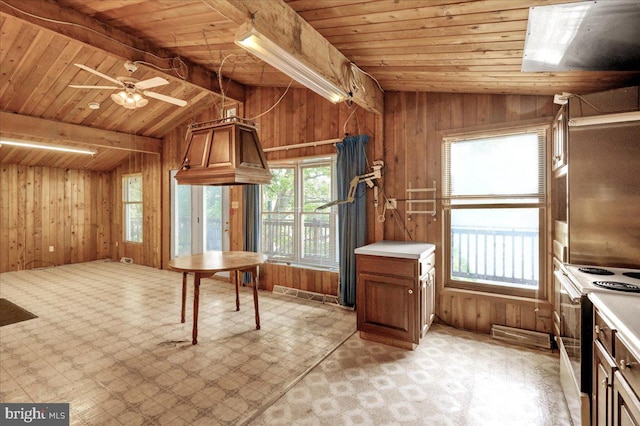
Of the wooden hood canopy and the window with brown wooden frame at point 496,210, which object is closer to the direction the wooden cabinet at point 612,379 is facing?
the wooden hood canopy

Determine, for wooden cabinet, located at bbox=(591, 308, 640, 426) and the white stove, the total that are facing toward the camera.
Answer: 0

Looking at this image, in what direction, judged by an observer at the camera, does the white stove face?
facing to the left of the viewer

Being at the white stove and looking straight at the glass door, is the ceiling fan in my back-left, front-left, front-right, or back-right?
front-left

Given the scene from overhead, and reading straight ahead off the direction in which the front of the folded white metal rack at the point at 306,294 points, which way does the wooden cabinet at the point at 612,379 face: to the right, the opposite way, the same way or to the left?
to the right

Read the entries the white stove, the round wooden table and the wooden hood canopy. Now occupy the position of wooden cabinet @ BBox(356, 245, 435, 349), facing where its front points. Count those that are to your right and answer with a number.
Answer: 2

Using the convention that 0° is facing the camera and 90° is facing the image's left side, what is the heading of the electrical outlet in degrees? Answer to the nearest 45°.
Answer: approximately 0°

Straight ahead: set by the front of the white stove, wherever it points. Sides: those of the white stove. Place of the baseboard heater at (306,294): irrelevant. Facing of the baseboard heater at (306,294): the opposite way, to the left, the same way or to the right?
to the left

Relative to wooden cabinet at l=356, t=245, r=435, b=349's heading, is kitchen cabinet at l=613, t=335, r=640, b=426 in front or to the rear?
in front

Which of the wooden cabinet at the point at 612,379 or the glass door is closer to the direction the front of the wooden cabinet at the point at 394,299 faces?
the wooden cabinet

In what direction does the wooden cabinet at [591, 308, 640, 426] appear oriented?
to the viewer's left

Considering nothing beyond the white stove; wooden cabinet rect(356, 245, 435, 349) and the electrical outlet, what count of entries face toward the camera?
2

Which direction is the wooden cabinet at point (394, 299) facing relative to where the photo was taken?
toward the camera

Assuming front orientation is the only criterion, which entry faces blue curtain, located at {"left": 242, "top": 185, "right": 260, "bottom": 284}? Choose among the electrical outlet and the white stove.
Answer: the white stove

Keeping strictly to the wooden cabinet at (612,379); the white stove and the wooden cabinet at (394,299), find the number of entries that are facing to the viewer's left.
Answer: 2

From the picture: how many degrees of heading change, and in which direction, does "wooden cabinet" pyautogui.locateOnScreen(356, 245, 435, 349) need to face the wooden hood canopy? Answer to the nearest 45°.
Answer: approximately 90° to its right

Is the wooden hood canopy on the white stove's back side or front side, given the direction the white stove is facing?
on the front side
